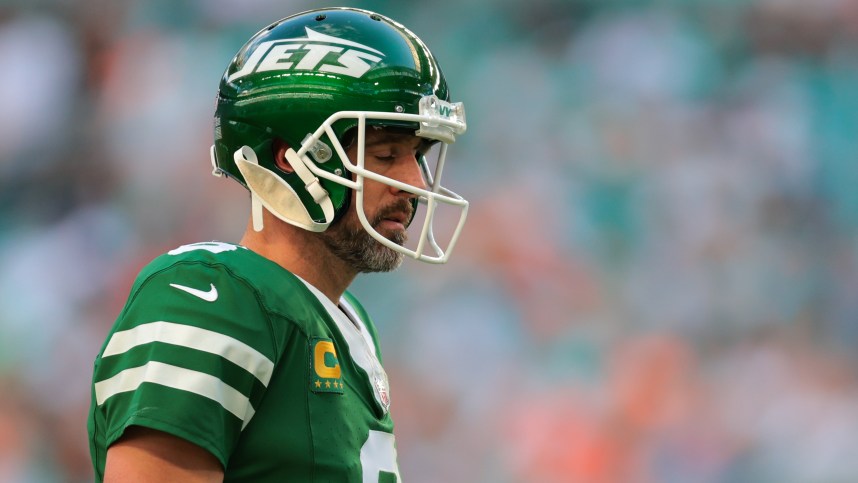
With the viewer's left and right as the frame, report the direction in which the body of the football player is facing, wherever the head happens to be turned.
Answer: facing the viewer and to the right of the viewer
